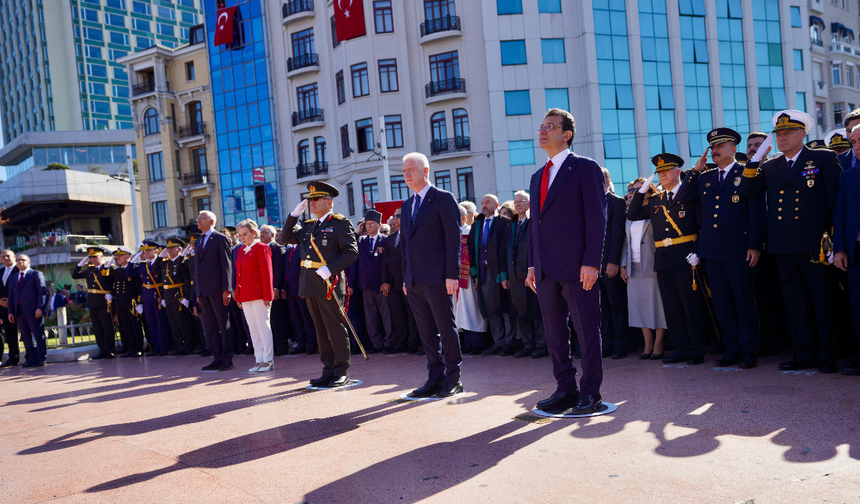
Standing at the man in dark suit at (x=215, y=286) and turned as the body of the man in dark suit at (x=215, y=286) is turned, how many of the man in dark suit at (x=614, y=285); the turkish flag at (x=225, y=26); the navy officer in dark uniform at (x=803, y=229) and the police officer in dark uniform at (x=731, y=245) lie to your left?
3

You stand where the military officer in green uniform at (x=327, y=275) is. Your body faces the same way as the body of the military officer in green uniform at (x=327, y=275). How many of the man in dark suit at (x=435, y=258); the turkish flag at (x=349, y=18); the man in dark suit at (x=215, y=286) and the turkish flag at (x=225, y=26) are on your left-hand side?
1

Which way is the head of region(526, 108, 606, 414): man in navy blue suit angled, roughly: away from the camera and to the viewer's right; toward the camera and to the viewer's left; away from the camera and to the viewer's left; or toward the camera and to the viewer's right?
toward the camera and to the viewer's left

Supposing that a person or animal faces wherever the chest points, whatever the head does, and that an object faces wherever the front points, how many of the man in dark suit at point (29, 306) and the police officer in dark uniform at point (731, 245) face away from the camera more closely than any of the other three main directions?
0

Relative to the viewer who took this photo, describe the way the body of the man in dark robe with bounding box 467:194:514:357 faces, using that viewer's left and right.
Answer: facing the viewer and to the left of the viewer

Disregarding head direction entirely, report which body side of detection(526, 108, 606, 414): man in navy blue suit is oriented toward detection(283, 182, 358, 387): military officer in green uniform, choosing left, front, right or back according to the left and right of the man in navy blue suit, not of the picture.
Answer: right

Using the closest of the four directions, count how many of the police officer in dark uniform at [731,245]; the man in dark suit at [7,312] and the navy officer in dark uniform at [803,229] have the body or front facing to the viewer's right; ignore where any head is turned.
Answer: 0

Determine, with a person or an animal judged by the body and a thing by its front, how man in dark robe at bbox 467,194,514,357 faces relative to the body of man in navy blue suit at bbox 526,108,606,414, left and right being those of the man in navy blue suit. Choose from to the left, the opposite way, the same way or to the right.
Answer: the same way

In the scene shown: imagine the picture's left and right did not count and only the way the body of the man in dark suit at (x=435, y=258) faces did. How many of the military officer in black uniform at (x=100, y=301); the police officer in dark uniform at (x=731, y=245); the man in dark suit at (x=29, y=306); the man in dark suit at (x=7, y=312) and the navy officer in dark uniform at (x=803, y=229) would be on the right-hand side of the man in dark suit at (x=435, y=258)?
3

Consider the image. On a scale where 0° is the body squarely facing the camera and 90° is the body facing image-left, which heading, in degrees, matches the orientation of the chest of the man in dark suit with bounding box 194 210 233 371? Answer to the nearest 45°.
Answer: approximately 45°

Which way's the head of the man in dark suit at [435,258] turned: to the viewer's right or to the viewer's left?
to the viewer's left

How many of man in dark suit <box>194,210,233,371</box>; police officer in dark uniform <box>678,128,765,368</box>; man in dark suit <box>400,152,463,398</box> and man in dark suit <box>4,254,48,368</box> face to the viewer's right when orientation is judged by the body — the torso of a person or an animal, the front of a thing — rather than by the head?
0

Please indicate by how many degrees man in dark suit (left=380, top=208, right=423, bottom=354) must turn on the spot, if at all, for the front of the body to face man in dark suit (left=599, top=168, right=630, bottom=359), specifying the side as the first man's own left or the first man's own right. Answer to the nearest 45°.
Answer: approximately 90° to the first man's own left

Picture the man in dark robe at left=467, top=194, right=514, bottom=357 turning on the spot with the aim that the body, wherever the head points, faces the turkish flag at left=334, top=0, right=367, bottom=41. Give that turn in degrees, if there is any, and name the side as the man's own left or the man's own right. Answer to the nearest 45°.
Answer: approximately 135° to the man's own right

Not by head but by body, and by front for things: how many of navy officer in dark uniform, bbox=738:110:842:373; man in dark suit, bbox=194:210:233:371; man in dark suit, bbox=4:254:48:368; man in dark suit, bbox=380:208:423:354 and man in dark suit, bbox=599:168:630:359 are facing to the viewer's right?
0

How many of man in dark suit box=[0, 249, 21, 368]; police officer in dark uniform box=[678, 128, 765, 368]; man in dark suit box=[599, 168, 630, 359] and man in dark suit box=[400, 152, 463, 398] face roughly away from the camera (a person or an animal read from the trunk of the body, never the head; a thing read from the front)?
0

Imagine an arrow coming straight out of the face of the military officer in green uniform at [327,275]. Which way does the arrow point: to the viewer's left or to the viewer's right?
to the viewer's left

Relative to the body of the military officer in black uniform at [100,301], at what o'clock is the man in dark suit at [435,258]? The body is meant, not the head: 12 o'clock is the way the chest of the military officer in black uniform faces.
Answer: The man in dark suit is roughly at 10 o'clock from the military officer in black uniform.
